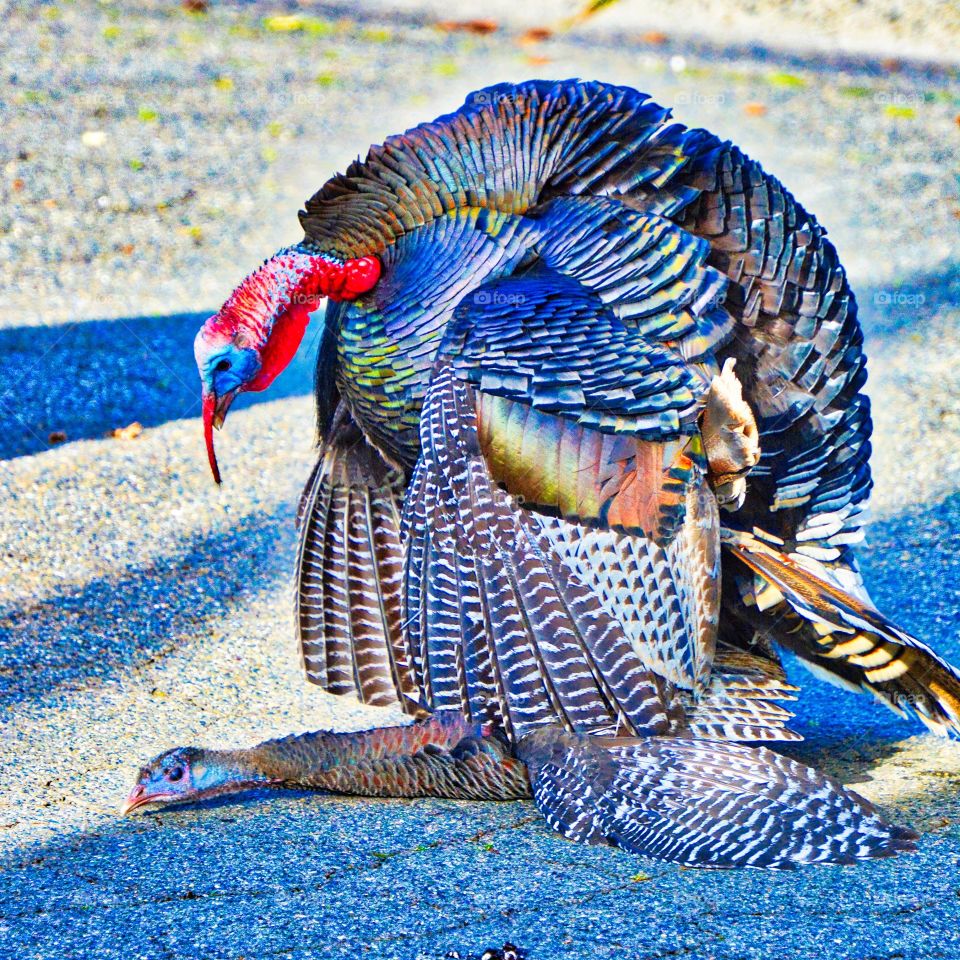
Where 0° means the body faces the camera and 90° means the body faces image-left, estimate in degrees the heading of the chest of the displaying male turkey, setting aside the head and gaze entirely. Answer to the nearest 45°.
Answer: approximately 90°
